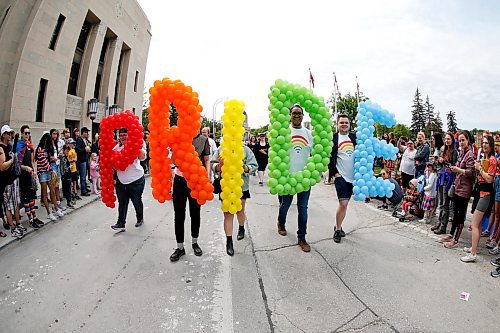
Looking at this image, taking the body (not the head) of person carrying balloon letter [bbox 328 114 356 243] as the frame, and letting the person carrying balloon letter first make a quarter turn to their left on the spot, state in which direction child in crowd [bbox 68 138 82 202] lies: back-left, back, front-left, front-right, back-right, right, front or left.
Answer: back

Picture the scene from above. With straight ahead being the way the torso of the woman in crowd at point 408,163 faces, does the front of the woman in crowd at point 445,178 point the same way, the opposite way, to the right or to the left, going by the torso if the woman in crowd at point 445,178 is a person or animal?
the same way

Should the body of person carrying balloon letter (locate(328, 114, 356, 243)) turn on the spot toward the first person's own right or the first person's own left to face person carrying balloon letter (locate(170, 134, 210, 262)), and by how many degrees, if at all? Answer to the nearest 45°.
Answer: approximately 45° to the first person's own right

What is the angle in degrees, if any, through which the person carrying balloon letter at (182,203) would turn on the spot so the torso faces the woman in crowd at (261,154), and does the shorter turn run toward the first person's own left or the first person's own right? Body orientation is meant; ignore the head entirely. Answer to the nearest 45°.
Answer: approximately 180°

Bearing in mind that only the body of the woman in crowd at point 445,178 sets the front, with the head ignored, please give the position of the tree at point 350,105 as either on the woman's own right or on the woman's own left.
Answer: on the woman's own right

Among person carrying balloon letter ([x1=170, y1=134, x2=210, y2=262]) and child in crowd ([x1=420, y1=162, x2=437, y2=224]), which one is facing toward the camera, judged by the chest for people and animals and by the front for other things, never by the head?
the person carrying balloon letter

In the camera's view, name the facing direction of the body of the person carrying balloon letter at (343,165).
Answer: toward the camera

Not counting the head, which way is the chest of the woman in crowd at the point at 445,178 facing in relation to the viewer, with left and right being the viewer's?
facing the viewer and to the left of the viewer

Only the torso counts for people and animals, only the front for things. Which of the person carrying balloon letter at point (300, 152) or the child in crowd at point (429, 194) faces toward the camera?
the person carrying balloon letter

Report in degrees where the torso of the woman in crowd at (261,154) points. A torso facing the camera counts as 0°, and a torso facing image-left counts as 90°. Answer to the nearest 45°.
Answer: approximately 0°

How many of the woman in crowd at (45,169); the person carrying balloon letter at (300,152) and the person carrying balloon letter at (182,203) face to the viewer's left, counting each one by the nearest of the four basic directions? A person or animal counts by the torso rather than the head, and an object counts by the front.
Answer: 0

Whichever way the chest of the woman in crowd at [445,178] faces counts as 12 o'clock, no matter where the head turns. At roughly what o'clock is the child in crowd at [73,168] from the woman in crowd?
The child in crowd is roughly at 1 o'clock from the woman in crowd.

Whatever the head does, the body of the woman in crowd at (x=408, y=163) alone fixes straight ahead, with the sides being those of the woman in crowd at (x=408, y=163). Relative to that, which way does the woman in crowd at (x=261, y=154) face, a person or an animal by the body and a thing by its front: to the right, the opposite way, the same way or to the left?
to the left

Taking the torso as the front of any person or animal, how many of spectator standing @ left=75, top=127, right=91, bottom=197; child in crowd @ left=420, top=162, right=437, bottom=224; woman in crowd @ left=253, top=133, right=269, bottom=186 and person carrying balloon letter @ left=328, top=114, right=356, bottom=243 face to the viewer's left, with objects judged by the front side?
1

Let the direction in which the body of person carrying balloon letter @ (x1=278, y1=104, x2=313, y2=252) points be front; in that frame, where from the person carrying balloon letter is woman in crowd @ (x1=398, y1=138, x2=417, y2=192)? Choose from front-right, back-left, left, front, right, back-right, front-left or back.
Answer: back-left

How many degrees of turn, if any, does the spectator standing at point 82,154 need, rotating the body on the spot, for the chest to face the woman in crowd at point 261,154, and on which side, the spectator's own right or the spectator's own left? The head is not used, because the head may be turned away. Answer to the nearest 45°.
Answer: approximately 45° to the spectator's own left
